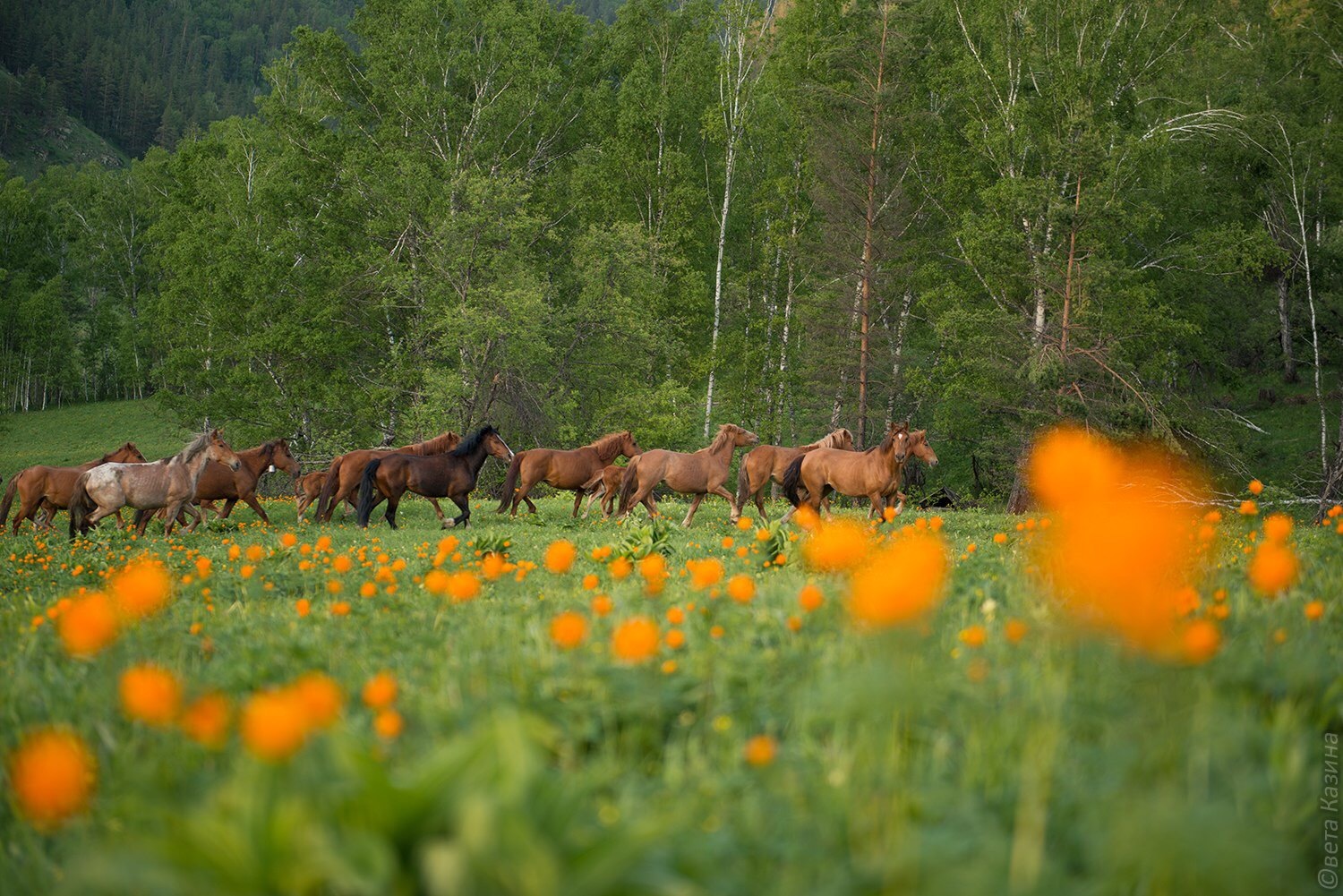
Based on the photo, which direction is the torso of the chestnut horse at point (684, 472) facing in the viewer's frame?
to the viewer's right

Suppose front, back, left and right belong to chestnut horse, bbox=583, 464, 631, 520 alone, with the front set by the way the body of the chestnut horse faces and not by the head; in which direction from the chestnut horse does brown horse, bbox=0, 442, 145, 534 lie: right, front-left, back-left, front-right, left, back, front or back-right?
back

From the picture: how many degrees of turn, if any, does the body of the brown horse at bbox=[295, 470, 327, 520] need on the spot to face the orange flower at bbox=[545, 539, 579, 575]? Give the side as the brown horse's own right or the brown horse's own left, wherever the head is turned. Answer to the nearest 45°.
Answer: approximately 90° to the brown horse's own right

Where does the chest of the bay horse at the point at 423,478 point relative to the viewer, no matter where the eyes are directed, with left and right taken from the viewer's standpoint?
facing to the right of the viewer

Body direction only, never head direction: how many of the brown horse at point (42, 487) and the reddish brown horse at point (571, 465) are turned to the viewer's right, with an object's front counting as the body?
2

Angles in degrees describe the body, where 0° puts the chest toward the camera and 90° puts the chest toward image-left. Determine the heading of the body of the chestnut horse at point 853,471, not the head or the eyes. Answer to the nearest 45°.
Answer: approximately 270°

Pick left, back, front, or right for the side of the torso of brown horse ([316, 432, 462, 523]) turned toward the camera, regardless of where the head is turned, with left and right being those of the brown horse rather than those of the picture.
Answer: right

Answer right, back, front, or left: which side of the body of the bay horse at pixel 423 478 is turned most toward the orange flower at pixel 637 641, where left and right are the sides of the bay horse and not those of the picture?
right

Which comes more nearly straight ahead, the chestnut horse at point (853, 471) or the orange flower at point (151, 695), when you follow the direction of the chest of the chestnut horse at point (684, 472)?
the chestnut horse

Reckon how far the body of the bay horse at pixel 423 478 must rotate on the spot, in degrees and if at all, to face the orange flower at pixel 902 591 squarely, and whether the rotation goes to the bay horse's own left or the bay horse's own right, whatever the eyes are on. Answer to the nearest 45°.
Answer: approximately 90° to the bay horse's own right

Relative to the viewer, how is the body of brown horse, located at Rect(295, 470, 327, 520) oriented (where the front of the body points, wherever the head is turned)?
to the viewer's right
